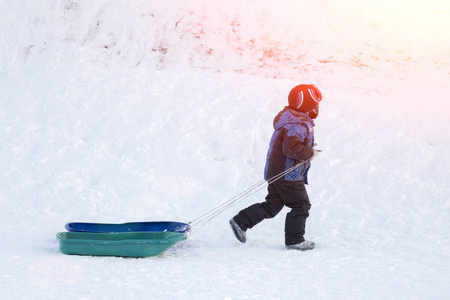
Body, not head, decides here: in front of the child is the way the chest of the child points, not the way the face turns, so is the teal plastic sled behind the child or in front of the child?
behind

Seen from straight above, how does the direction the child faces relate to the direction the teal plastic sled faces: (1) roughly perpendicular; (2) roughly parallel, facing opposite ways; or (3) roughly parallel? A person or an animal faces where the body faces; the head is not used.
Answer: roughly parallel

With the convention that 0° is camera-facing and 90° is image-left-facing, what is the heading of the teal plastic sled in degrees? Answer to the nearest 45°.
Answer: approximately 270°

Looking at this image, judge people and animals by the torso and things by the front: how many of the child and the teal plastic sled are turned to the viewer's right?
2

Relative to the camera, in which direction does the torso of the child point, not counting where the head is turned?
to the viewer's right

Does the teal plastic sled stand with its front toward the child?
yes
